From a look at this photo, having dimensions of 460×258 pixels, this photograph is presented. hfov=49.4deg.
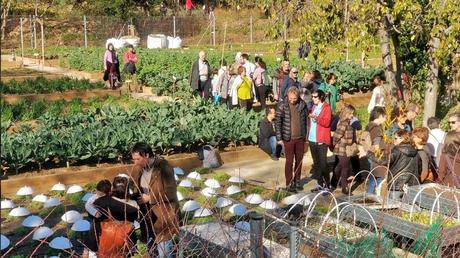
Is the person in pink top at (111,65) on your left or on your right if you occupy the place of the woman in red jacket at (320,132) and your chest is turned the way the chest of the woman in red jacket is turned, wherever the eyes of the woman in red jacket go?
on your right

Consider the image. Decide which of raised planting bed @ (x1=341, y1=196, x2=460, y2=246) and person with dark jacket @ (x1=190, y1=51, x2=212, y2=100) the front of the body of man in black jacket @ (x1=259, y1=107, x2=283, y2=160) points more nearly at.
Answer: the raised planting bed

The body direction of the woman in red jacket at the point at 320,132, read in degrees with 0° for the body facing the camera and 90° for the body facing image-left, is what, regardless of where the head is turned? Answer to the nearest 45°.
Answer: approximately 45°

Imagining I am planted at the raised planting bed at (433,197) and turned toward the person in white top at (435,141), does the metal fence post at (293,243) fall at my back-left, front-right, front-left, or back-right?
back-left

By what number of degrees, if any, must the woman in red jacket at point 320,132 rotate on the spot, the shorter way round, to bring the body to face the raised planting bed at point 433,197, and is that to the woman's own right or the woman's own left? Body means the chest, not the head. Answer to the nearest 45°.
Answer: approximately 90° to the woman's own left

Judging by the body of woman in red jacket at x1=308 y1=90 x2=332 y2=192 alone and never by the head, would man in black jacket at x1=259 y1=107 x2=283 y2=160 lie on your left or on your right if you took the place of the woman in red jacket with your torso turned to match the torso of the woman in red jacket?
on your right

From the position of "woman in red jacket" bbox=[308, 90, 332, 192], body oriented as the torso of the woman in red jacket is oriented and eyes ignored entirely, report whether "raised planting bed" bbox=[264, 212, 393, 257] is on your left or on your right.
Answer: on your left

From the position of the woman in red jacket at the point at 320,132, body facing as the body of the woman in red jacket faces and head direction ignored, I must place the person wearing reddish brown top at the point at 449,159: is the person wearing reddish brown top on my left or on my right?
on my left
